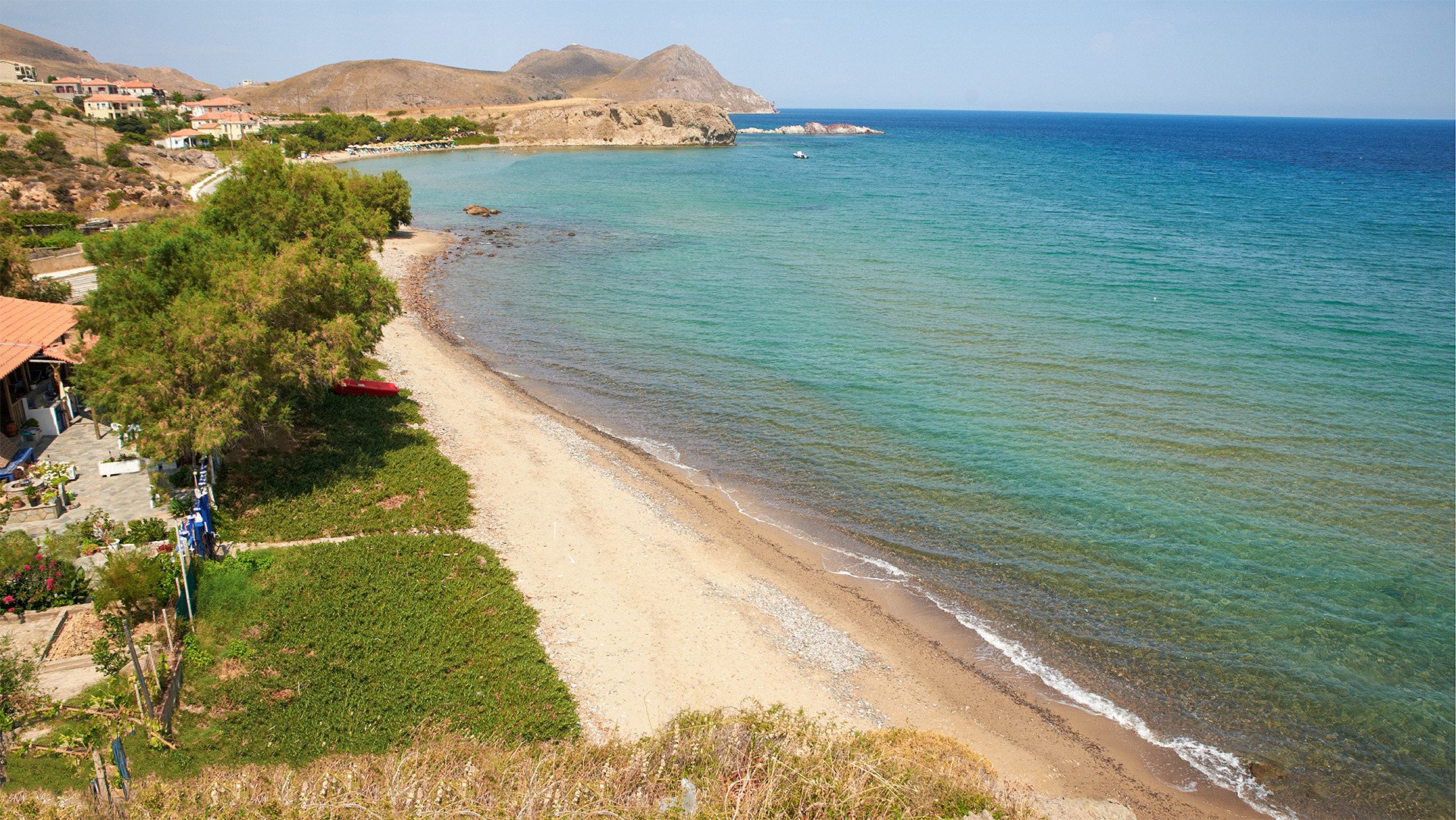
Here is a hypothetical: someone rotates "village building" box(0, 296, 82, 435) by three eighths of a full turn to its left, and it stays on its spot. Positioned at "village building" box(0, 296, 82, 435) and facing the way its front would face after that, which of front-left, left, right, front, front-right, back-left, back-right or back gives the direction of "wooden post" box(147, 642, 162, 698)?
back

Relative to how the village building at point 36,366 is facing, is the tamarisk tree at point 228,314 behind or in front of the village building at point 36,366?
in front

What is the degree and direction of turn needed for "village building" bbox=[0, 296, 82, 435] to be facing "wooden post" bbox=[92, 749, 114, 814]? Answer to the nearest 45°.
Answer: approximately 45° to its right

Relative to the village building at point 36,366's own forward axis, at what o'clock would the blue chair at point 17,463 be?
The blue chair is roughly at 2 o'clock from the village building.

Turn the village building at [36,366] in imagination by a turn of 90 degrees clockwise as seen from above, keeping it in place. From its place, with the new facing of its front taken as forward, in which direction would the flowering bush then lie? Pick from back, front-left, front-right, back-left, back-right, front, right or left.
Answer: front-left

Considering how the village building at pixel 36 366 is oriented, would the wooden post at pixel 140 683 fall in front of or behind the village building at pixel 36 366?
in front

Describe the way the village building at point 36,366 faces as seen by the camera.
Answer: facing the viewer and to the right of the viewer

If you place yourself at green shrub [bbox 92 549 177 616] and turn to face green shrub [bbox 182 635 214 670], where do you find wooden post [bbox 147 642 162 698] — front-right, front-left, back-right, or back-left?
front-right

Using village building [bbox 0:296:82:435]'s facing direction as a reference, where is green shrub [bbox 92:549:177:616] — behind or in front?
in front

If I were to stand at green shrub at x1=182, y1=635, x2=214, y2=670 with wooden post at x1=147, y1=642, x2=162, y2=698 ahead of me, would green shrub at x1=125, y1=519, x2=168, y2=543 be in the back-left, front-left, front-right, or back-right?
back-right

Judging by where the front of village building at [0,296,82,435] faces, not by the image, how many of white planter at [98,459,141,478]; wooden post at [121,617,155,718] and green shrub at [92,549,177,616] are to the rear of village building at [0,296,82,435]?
0

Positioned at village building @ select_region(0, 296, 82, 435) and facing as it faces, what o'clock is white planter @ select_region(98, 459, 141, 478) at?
The white planter is roughly at 1 o'clock from the village building.
